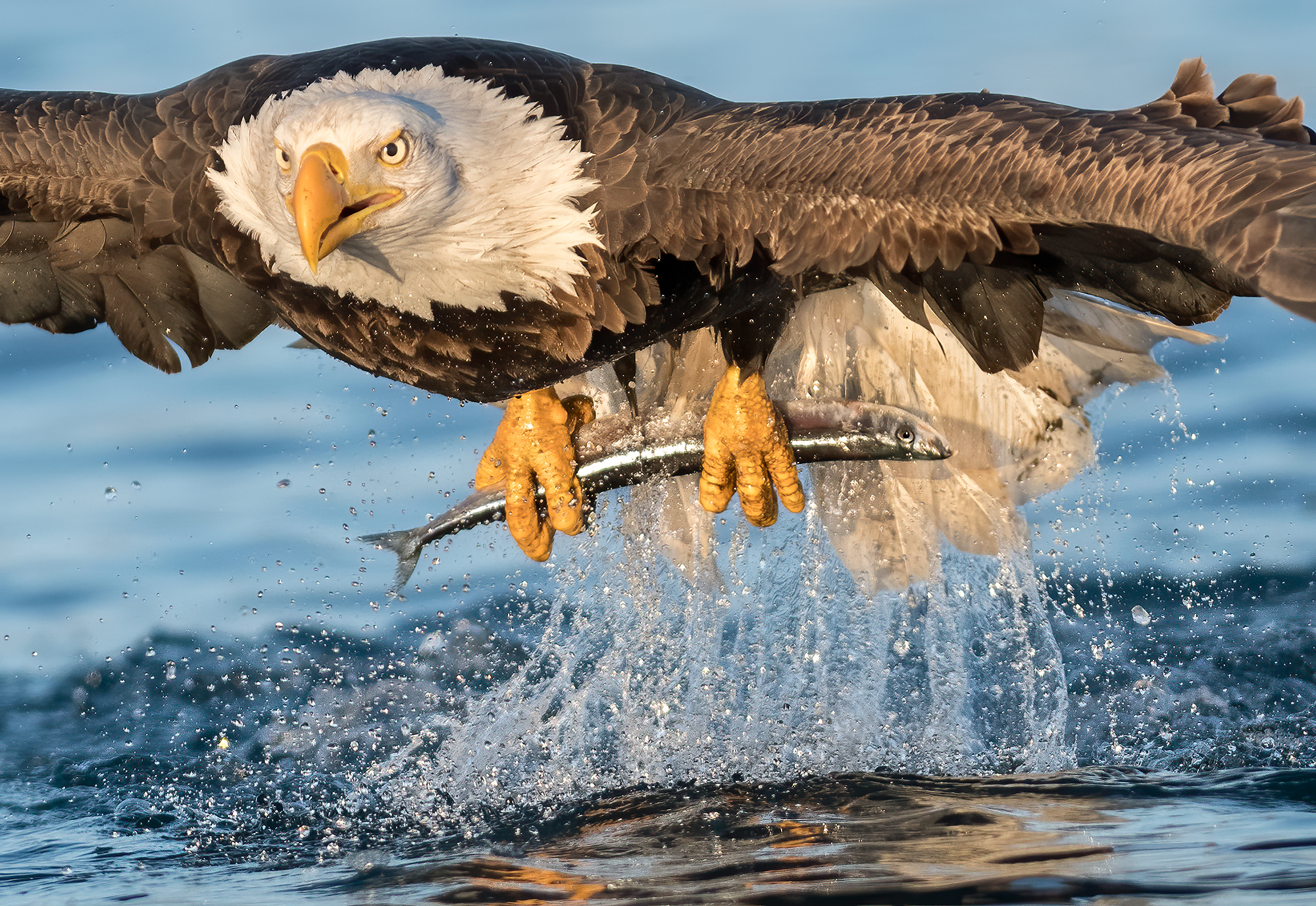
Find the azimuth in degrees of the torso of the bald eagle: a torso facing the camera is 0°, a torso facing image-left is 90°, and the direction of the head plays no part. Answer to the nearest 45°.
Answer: approximately 45°

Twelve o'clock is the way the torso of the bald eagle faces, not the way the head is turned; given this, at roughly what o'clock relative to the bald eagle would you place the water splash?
The water splash is roughly at 5 o'clock from the bald eagle.
